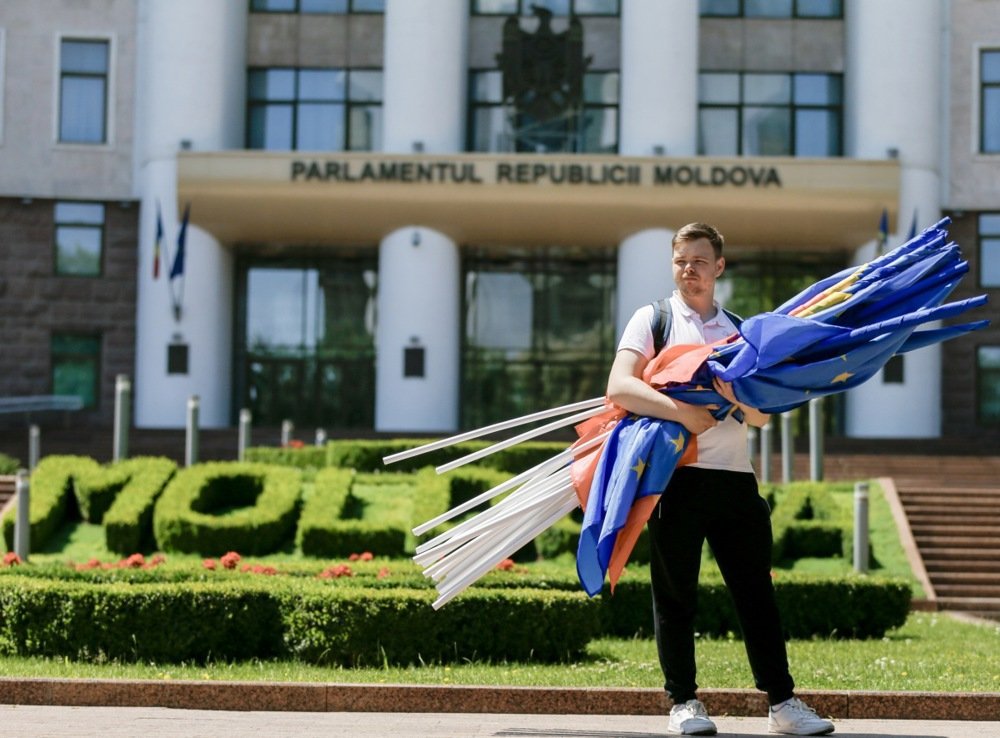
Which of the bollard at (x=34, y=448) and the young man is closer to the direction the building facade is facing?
the young man

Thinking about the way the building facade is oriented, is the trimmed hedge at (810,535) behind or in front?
in front

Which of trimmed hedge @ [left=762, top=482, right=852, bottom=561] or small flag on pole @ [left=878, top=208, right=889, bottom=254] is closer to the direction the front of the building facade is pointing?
the trimmed hedge

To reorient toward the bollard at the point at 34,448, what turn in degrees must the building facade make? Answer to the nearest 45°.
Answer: approximately 45° to its right

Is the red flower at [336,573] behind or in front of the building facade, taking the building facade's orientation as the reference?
in front

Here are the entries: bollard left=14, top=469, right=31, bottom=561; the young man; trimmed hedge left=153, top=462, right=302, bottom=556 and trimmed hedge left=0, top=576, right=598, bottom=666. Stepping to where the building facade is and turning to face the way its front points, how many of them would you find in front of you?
4

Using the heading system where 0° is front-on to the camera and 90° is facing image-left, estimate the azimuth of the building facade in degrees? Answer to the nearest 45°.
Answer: approximately 0°

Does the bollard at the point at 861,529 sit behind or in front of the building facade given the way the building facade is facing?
in front

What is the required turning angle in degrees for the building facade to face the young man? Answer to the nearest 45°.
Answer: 0° — it already faces them
